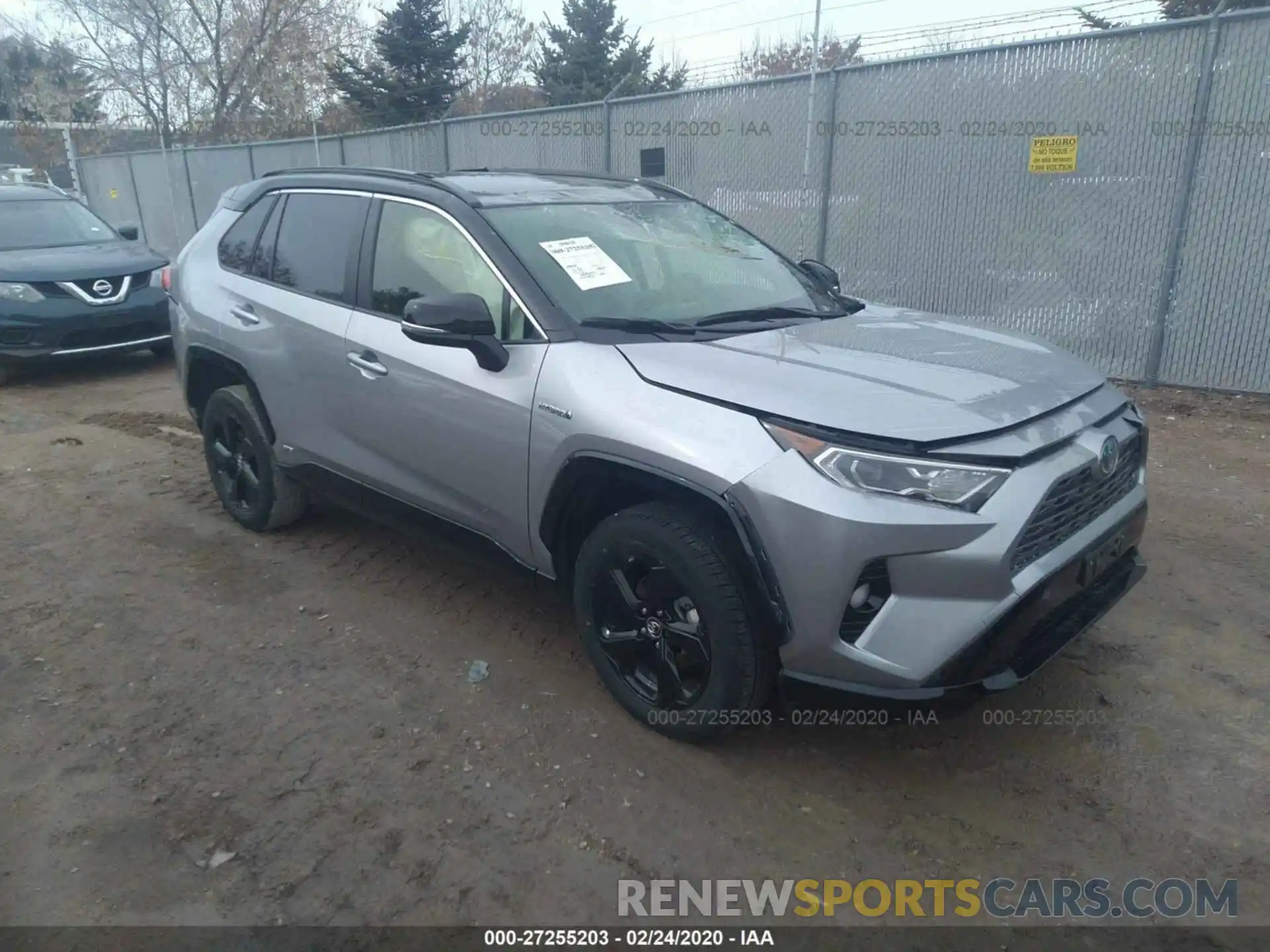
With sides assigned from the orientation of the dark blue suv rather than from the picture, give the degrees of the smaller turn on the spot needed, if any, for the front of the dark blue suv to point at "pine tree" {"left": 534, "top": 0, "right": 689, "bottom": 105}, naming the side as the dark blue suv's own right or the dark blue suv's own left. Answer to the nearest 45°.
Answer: approximately 90° to the dark blue suv's own left

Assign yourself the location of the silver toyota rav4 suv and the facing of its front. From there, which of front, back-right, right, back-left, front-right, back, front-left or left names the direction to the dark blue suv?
back

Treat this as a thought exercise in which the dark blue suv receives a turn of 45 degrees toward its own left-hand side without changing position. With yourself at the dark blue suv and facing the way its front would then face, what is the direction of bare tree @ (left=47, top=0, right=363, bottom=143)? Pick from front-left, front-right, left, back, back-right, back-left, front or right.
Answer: left

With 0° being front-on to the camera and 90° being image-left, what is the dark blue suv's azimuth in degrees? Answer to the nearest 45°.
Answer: approximately 315°

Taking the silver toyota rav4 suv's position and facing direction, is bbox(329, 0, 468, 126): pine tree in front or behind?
behind

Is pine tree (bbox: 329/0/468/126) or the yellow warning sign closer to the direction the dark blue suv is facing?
the yellow warning sign

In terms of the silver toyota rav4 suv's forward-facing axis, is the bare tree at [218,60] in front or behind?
behind

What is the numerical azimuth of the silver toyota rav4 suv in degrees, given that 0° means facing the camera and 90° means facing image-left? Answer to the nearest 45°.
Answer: approximately 315°
